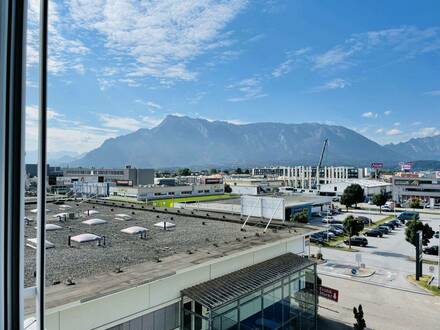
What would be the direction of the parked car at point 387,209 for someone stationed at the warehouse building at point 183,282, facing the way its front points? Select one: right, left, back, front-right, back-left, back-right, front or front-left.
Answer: left

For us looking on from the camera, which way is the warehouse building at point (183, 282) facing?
facing the viewer and to the right of the viewer

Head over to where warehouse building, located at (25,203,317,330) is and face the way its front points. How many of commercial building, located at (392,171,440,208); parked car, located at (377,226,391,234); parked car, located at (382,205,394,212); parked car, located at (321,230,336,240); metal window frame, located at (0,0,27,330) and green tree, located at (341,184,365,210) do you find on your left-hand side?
5

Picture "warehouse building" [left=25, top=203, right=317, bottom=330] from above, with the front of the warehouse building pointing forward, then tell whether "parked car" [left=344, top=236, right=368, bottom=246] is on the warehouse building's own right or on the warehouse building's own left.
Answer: on the warehouse building's own left

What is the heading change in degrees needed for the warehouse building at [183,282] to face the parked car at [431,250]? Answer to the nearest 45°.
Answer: approximately 90° to its left

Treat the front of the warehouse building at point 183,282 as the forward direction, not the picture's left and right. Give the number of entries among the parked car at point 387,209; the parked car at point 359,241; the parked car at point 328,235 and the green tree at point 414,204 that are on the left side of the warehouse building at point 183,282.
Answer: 4

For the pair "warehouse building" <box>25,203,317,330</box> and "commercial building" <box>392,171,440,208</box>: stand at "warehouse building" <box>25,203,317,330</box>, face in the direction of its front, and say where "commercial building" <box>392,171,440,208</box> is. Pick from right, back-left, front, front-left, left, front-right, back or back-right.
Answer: left

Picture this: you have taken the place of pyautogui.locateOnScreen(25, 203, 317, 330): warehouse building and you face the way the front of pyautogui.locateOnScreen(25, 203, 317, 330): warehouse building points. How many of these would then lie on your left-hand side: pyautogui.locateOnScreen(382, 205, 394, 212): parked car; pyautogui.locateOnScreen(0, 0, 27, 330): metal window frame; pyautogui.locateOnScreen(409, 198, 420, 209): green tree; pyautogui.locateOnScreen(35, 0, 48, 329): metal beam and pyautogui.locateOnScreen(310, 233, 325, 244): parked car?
3

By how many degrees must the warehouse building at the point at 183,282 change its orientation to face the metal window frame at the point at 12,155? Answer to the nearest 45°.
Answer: approximately 45° to its right

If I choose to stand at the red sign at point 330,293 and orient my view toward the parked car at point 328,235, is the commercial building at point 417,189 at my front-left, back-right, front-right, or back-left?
front-right

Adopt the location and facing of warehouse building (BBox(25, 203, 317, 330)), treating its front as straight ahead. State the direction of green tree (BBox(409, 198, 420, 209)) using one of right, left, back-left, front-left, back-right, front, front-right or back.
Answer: left

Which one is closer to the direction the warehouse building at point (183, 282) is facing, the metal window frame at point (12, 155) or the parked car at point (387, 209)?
the metal window frame

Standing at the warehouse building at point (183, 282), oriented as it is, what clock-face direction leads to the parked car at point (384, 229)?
The parked car is roughly at 9 o'clock from the warehouse building.

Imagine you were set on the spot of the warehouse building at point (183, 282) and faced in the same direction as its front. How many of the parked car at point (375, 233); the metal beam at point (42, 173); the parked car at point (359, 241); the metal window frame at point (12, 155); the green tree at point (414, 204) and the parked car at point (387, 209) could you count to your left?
4

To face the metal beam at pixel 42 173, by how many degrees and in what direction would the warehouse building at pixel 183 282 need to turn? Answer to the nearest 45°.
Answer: approximately 45° to its right

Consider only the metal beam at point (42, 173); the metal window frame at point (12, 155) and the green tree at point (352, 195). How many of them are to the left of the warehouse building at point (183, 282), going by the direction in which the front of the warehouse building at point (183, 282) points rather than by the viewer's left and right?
1
